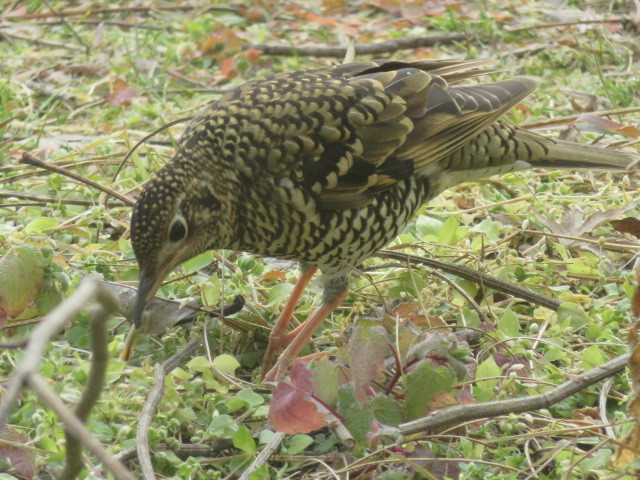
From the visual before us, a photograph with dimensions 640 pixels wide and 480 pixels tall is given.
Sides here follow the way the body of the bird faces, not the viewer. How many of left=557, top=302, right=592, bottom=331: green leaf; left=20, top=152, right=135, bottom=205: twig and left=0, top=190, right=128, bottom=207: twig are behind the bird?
1

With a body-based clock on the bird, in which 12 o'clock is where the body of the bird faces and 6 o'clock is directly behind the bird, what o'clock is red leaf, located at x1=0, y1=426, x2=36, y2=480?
The red leaf is roughly at 10 o'clock from the bird.

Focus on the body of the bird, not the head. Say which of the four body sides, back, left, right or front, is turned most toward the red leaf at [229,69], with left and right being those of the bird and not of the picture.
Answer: right

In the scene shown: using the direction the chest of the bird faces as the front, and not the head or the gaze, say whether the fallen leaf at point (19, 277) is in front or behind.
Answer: in front

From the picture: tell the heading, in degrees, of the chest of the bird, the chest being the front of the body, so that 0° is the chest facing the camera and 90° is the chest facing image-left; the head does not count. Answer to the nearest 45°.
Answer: approximately 90°

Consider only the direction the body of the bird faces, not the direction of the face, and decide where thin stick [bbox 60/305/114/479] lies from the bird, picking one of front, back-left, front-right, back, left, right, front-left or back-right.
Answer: left

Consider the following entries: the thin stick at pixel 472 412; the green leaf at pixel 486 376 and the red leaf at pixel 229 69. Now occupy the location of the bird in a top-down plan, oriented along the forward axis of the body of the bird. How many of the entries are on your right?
1

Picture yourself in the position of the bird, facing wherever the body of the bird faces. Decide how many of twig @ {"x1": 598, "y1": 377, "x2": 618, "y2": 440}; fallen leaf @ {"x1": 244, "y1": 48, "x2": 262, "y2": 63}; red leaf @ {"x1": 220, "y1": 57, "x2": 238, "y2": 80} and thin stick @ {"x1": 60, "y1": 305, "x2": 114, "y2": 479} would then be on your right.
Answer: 2

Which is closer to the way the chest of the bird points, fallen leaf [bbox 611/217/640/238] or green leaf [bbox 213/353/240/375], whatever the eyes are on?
the green leaf
